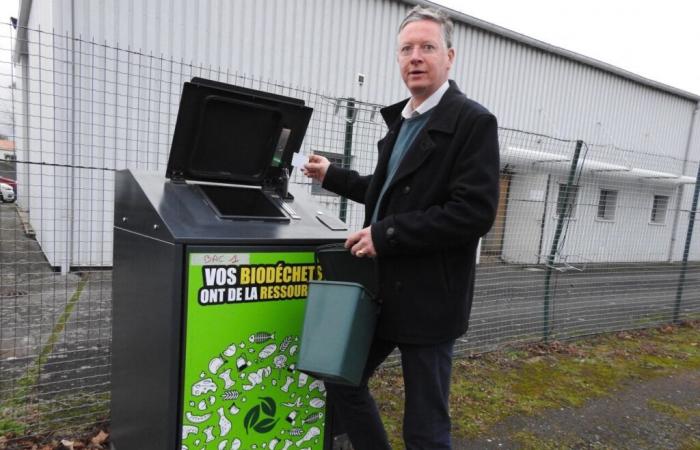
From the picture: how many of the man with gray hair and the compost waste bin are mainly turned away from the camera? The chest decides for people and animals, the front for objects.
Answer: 0

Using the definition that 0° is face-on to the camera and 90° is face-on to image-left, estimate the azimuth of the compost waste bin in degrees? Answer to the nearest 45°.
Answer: approximately 315°

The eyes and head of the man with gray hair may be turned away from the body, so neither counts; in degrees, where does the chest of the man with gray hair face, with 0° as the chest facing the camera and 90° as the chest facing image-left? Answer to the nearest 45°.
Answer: approximately 45°

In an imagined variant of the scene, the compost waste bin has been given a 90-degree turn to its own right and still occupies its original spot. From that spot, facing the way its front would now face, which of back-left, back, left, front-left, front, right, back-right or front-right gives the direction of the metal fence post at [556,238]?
back

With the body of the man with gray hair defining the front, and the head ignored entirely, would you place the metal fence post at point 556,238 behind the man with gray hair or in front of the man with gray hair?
behind
